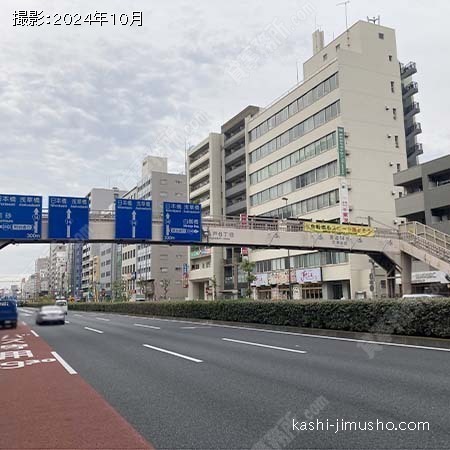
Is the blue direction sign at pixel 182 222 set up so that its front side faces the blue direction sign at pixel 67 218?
no

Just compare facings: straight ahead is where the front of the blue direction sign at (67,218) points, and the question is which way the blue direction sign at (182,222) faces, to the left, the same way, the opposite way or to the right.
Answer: the same way

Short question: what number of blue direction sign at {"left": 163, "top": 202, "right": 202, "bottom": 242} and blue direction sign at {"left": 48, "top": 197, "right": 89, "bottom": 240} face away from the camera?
0

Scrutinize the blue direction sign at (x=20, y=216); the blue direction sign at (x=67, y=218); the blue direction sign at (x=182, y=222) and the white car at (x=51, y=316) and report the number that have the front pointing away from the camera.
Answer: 1

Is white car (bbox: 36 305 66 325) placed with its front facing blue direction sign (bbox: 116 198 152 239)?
no

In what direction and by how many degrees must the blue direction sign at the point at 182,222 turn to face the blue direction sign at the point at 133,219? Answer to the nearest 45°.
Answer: approximately 90° to its right

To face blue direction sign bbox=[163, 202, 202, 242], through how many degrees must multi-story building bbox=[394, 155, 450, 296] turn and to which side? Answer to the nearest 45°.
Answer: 0° — it already faces it

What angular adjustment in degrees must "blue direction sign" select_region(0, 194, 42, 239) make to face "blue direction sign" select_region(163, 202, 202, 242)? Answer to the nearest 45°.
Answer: approximately 90° to its left

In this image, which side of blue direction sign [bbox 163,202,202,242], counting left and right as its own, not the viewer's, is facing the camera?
front

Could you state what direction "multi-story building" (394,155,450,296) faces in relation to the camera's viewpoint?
facing the viewer and to the left of the viewer

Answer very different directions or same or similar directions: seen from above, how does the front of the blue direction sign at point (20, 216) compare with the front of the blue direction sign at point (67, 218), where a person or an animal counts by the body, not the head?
same or similar directions

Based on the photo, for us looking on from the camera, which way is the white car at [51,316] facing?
facing away from the viewer

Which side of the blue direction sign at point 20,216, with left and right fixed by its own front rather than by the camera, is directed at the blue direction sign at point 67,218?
left

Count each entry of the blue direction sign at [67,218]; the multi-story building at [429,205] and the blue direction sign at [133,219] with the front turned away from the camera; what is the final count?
0

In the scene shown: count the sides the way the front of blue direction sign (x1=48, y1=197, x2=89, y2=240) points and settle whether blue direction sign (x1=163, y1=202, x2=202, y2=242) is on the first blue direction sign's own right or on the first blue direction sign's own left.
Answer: on the first blue direction sign's own left

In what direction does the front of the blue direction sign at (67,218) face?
toward the camera

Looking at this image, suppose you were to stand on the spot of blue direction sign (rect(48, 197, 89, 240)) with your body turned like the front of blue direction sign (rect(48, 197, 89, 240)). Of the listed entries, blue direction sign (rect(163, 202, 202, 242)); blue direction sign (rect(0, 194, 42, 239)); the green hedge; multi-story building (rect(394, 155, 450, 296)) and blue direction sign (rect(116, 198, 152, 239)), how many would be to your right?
1

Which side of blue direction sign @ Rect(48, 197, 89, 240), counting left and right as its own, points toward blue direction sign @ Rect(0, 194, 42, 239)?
right

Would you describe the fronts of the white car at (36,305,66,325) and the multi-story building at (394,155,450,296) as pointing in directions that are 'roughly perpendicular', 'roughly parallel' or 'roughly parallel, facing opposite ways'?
roughly perpendicular

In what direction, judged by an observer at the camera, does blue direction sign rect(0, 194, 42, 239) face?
facing the viewer
